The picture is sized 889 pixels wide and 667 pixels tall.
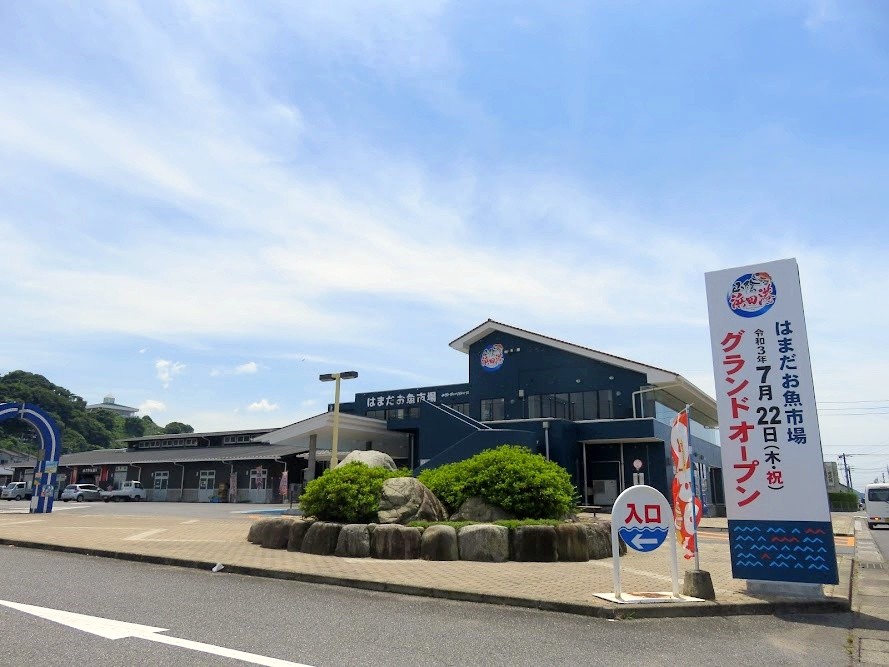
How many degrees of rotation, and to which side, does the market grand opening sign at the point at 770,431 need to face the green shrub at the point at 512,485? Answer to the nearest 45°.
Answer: approximately 135° to its right

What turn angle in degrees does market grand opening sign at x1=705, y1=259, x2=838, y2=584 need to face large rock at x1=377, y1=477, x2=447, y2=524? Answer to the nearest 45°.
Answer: approximately 90° to its right

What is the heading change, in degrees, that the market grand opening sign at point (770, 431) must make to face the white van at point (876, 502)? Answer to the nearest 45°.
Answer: approximately 180°

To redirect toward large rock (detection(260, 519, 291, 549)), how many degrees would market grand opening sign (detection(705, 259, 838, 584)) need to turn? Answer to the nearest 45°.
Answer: approximately 90° to its right

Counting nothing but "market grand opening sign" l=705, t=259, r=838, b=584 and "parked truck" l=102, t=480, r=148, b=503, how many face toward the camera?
1

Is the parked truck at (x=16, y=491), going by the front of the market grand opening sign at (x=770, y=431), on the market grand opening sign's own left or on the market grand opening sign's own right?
on the market grand opening sign's own right

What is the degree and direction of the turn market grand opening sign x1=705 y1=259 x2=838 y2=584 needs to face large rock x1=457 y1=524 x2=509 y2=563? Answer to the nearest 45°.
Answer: approximately 90° to its right
